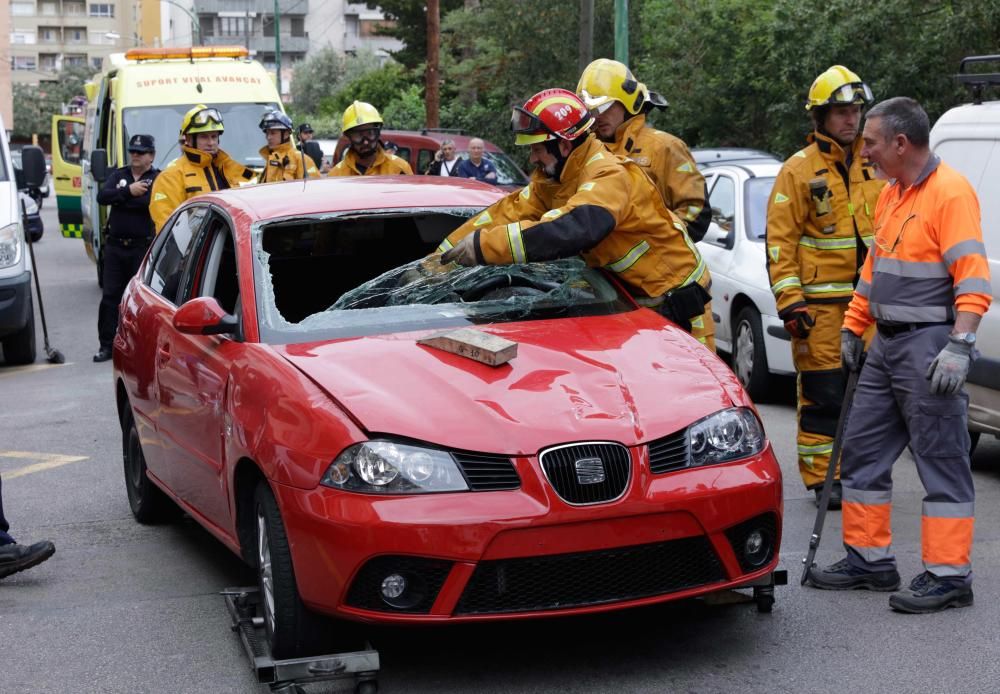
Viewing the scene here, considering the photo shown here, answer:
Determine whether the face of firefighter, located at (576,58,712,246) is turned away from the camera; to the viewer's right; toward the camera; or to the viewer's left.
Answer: to the viewer's left

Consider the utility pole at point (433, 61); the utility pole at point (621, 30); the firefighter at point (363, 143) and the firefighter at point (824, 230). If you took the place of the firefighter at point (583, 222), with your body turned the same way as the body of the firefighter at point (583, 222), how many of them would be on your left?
0

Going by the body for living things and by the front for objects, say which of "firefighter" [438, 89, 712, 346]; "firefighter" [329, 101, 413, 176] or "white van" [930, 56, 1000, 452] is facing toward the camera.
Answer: "firefighter" [329, 101, 413, 176]

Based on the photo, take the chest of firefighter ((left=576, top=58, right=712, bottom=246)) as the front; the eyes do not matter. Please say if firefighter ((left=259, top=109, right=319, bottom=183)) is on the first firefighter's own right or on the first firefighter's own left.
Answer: on the first firefighter's own right

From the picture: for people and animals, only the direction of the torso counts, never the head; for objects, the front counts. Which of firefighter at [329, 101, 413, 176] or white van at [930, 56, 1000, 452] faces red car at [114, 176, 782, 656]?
the firefighter

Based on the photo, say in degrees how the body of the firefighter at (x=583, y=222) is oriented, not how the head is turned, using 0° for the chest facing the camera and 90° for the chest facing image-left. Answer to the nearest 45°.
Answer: approximately 90°

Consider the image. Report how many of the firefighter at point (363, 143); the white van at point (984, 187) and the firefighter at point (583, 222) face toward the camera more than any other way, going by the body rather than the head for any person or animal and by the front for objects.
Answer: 1

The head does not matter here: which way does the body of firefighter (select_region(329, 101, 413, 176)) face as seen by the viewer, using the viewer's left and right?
facing the viewer

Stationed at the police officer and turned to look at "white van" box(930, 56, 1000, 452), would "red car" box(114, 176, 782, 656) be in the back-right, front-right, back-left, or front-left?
front-right

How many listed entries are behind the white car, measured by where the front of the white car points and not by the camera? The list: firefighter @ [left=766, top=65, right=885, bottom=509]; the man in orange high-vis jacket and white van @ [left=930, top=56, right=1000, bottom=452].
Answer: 0

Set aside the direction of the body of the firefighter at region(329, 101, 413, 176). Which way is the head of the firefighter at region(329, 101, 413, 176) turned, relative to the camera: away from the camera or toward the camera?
toward the camera

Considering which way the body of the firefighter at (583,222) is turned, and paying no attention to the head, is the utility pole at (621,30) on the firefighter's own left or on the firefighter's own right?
on the firefighter's own right

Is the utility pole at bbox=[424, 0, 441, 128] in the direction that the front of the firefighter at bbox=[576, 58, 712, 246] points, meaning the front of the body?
no

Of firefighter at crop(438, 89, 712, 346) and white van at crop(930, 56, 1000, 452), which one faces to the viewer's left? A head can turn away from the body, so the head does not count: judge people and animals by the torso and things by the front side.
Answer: the firefighter

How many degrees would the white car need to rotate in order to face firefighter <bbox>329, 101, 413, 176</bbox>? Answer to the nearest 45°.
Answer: approximately 135° to its right

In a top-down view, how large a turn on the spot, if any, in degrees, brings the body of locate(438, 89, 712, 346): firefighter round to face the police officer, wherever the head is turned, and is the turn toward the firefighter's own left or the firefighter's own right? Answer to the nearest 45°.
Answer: approximately 45° to the firefighter's own right

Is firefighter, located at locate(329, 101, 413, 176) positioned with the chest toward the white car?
no
